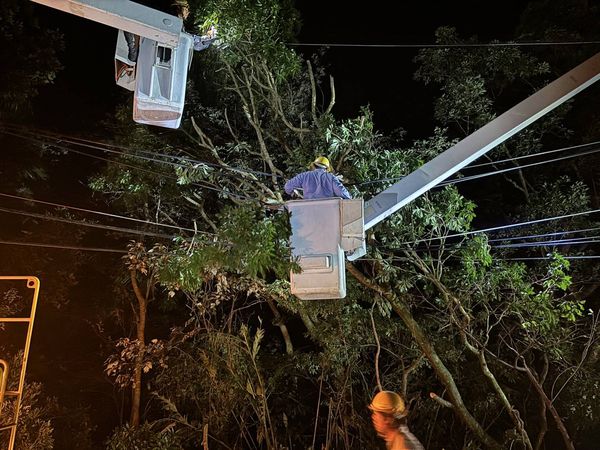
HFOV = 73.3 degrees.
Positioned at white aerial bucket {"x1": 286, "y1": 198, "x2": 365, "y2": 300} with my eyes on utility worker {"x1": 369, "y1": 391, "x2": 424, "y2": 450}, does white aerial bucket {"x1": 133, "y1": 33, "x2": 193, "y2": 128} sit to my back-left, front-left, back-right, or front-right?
back-right

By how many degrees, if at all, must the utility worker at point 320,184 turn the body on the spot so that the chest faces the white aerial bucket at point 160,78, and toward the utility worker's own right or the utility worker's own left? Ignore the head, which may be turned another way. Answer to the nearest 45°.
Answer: approximately 135° to the utility worker's own left

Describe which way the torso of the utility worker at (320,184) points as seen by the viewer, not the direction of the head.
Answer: away from the camera
